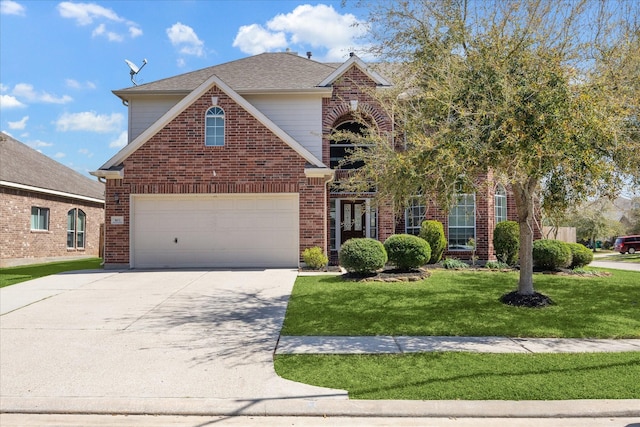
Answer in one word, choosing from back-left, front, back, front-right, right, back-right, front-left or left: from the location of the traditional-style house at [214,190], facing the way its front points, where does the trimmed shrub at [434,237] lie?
left

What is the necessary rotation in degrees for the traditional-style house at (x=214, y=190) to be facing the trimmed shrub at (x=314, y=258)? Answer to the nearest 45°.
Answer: approximately 90° to its left

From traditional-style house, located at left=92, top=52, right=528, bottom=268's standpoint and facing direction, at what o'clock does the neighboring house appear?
The neighboring house is roughly at 4 o'clock from the traditional-style house.

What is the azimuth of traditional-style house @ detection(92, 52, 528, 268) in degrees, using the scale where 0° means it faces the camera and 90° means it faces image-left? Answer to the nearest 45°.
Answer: approximately 0°

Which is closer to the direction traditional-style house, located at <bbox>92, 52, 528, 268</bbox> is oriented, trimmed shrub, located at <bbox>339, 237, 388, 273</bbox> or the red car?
the trimmed shrub

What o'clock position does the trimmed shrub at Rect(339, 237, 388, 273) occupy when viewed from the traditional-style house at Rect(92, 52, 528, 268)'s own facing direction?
The trimmed shrub is roughly at 10 o'clock from the traditional-style house.

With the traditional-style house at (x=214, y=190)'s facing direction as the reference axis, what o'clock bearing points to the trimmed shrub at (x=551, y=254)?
The trimmed shrub is roughly at 9 o'clock from the traditional-style house.

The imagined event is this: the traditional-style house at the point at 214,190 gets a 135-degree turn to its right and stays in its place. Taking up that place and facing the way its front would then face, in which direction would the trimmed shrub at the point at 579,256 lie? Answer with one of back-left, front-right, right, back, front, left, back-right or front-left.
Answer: back-right

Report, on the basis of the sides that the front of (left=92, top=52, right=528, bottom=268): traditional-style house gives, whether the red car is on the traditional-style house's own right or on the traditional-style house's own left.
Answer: on the traditional-style house's own left

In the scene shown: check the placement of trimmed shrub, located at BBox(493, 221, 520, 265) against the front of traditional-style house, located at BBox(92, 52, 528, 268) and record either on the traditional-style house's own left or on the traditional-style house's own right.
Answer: on the traditional-style house's own left
